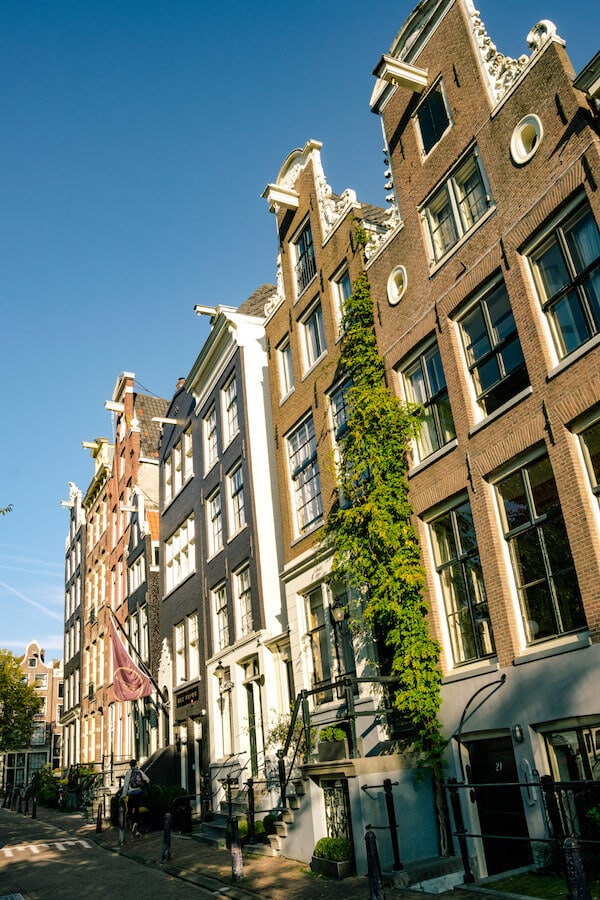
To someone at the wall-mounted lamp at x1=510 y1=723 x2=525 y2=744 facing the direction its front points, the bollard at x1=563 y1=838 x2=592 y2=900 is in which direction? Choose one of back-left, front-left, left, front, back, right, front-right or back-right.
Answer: front-left

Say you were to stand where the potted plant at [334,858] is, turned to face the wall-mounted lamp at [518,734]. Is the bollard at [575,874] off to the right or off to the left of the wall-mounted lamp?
right

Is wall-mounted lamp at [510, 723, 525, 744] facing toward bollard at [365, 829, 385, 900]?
yes

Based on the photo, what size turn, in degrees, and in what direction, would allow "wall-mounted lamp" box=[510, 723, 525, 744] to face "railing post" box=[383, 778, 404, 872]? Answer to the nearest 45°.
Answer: approximately 45° to its right

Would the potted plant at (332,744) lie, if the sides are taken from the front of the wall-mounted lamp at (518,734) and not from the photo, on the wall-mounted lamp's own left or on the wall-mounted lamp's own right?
on the wall-mounted lamp's own right

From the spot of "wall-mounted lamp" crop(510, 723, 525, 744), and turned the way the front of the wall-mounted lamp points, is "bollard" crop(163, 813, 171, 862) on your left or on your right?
on your right

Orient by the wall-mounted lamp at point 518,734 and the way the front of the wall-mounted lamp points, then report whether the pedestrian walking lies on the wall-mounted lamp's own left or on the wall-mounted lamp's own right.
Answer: on the wall-mounted lamp's own right

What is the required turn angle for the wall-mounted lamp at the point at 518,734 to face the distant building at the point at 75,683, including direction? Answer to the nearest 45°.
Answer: approximately 90° to its right

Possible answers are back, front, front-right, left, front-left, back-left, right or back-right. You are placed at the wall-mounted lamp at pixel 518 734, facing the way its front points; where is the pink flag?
right

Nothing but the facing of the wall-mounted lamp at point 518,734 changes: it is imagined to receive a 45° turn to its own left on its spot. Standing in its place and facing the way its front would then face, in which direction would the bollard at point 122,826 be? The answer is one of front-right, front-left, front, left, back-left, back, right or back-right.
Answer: back-right

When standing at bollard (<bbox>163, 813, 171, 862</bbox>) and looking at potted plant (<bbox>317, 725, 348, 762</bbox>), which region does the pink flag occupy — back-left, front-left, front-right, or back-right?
back-left

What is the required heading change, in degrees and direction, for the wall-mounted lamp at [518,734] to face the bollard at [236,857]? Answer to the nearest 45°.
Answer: approximately 45° to its right
